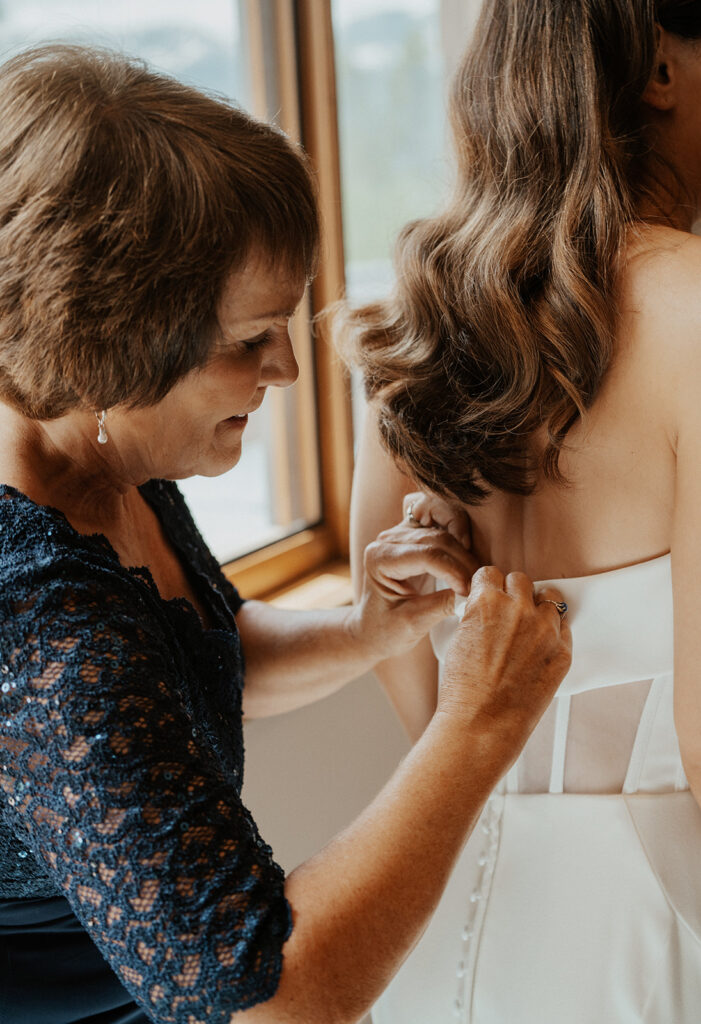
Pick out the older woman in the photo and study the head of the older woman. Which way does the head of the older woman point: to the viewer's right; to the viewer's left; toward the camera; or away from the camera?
to the viewer's right

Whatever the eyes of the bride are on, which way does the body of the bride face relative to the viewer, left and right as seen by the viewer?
facing away from the viewer and to the right of the viewer

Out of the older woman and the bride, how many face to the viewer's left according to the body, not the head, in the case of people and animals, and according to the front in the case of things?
0

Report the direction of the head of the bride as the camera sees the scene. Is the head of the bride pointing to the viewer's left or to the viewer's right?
to the viewer's right

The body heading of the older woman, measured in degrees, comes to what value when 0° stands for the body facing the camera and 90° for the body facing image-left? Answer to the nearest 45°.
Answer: approximately 270°
